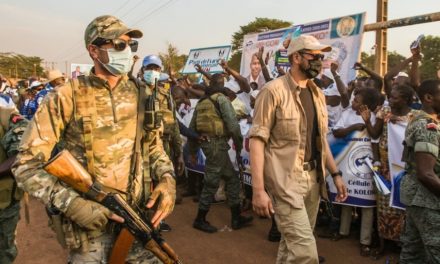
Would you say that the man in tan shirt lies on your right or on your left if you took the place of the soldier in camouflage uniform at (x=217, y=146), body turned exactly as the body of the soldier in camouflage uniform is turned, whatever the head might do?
on your right

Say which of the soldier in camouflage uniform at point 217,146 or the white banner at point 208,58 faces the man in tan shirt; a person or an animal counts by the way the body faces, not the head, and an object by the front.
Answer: the white banner

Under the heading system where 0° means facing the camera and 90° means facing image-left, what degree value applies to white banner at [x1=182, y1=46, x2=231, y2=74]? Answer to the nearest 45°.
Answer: approximately 0°

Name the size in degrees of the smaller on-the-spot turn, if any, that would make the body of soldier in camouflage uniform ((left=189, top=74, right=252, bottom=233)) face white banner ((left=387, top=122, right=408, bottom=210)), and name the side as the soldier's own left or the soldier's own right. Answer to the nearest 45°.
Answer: approximately 90° to the soldier's own right

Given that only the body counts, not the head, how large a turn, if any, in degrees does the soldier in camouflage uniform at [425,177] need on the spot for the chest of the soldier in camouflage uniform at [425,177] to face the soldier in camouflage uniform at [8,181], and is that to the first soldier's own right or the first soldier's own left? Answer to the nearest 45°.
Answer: approximately 135° to the first soldier's own right

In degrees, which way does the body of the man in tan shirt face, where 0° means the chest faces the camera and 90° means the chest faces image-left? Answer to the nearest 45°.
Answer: approximately 315°

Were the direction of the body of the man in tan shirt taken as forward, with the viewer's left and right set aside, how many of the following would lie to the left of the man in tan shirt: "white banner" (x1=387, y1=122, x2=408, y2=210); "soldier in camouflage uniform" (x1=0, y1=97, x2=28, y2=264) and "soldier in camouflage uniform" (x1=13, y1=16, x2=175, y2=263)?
1

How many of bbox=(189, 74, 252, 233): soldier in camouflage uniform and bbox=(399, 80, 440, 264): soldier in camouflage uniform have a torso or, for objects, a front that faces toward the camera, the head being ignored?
0

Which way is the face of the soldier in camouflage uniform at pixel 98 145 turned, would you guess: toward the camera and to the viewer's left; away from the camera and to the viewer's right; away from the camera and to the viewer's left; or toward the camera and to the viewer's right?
toward the camera and to the viewer's right

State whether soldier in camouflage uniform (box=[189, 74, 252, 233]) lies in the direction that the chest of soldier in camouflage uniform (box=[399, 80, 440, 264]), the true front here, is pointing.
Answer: no

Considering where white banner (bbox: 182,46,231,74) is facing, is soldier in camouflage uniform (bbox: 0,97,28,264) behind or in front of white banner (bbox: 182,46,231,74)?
in front

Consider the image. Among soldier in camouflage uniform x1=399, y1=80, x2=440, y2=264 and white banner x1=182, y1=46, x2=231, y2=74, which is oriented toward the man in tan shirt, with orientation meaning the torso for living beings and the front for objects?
the white banner

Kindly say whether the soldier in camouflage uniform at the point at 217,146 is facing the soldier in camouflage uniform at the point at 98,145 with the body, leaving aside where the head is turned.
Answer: no

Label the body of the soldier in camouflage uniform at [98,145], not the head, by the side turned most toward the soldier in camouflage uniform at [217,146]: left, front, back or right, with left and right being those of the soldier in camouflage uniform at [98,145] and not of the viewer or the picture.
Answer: left

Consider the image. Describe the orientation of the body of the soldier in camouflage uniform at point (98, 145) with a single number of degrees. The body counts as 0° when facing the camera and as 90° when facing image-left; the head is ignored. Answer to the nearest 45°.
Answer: approximately 315°

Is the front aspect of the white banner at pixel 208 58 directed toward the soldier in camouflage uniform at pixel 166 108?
yes

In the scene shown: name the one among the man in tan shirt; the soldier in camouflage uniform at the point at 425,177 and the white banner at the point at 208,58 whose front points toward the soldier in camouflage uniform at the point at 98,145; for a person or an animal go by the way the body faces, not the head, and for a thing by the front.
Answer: the white banner

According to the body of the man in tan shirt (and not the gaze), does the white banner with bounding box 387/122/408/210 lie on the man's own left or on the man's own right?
on the man's own left
